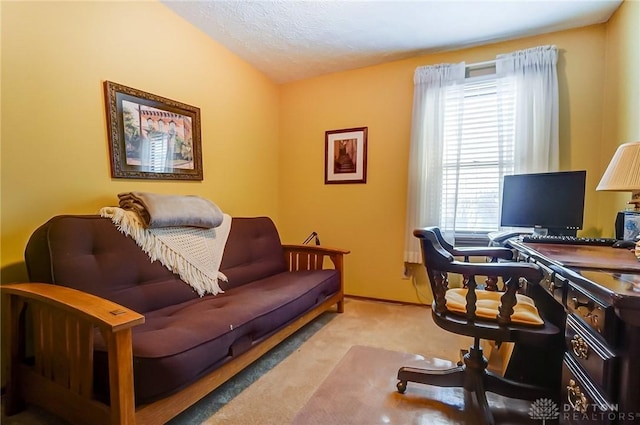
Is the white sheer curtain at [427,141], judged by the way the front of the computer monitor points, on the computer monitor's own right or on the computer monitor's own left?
on the computer monitor's own right

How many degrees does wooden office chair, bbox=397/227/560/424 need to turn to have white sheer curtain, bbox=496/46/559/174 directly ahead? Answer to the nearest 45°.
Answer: approximately 90° to its left

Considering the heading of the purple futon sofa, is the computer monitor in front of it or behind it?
in front

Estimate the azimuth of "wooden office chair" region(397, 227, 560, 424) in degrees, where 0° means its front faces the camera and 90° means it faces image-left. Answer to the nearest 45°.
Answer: approximately 270°

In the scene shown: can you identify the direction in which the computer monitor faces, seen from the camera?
facing the viewer and to the left of the viewer

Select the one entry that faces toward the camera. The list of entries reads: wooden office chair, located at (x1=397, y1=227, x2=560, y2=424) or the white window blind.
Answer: the white window blind

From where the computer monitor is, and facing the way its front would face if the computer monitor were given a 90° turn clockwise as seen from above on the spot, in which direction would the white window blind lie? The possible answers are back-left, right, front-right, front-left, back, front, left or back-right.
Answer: front

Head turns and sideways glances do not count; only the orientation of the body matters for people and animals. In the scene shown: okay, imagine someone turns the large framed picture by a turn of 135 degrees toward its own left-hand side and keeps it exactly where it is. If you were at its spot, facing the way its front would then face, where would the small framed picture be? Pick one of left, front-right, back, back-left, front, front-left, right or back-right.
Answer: right

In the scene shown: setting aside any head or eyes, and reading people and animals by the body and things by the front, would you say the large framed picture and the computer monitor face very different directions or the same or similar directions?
very different directions

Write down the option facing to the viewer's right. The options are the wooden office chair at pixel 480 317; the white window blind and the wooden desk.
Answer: the wooden office chair

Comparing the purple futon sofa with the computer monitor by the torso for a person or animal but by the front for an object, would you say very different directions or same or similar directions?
very different directions

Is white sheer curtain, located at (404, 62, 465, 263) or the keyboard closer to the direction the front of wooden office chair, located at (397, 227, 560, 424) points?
the keyboard

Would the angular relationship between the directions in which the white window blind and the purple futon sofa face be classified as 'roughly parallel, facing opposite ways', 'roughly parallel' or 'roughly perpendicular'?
roughly perpendicular

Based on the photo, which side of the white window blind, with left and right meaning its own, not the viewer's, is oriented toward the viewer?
front

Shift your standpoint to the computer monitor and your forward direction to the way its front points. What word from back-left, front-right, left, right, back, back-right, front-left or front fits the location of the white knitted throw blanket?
front

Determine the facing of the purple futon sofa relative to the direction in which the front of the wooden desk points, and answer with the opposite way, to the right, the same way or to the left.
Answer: the opposite way

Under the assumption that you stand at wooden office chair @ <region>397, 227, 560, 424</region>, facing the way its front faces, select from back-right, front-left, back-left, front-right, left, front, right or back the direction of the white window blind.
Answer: left

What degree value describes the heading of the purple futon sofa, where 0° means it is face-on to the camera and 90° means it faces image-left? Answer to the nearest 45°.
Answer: approximately 315°

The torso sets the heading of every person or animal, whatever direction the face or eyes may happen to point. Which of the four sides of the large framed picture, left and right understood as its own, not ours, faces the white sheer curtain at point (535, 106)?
front
